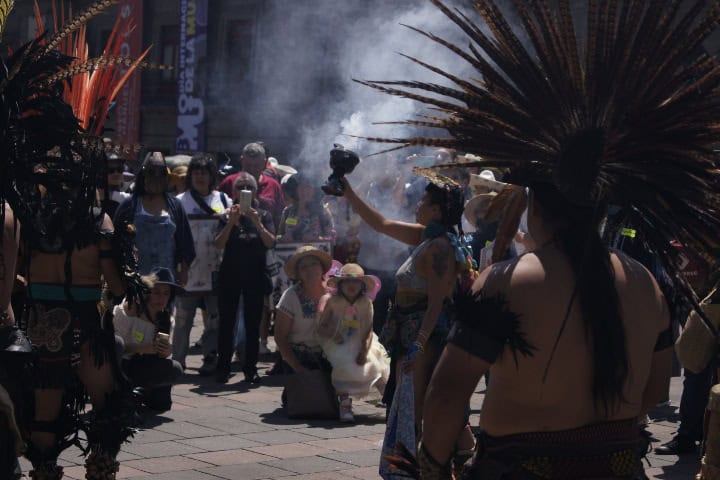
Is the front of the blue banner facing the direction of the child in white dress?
yes

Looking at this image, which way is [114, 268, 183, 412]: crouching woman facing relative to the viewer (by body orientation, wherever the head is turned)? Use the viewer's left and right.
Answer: facing the viewer and to the right of the viewer

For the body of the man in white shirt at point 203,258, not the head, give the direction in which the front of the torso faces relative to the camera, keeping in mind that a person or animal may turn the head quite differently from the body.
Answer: toward the camera

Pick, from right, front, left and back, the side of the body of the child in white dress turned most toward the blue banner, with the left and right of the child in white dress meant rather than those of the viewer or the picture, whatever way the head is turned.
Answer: back

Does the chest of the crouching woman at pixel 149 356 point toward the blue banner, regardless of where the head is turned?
no

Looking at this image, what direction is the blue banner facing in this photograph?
toward the camera

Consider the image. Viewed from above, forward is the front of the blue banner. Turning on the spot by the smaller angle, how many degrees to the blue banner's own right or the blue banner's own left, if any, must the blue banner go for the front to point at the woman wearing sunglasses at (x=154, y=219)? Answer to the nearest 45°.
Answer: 0° — it already faces them

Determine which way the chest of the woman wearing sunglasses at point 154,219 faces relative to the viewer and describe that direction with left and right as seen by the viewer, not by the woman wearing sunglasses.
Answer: facing the viewer

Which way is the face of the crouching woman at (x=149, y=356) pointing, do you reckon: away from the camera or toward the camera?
toward the camera

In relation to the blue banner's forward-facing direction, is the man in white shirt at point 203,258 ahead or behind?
ahead

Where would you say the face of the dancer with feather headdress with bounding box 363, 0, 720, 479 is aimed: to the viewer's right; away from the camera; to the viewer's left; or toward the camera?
away from the camera

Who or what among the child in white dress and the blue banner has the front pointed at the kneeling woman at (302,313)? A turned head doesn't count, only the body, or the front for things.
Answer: the blue banner

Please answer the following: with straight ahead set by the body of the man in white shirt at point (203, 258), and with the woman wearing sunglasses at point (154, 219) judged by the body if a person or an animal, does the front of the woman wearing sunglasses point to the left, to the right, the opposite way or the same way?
the same way

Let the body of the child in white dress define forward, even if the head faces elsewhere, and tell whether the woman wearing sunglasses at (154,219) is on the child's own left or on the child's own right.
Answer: on the child's own right

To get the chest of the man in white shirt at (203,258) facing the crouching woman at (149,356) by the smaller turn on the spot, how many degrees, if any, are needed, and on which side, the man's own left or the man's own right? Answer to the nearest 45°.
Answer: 0° — they already face them

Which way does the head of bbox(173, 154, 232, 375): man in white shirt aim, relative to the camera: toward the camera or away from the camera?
toward the camera

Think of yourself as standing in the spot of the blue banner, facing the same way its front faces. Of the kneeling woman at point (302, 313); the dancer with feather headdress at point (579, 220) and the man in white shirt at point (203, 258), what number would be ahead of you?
3

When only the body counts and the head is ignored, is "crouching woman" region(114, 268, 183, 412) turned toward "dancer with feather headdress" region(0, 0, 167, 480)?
no

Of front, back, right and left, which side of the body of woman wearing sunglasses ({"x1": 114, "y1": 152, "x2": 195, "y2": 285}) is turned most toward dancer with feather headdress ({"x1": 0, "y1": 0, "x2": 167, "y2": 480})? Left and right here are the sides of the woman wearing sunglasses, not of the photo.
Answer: front
